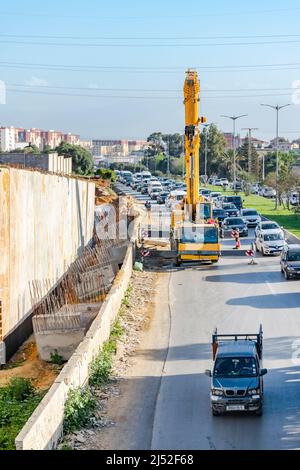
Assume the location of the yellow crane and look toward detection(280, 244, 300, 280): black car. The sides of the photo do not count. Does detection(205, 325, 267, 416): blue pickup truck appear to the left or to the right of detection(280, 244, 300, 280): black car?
right

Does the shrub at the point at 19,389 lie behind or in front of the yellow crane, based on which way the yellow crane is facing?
in front

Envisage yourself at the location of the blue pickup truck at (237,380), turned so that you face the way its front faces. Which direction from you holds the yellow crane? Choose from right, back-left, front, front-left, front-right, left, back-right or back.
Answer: back

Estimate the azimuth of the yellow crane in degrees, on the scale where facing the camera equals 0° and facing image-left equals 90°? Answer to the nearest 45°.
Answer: approximately 0°

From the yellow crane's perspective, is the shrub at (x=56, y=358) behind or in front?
in front

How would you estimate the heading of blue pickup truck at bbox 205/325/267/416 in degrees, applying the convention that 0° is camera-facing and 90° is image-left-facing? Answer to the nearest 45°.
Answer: approximately 0°

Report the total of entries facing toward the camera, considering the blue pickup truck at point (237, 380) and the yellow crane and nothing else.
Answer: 2

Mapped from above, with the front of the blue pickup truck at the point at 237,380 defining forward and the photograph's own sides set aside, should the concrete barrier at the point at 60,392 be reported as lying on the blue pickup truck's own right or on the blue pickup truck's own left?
on the blue pickup truck's own right

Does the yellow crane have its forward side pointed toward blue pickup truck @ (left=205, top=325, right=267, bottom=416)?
yes
